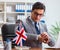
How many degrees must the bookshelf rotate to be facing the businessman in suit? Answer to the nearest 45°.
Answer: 0° — it already faces them

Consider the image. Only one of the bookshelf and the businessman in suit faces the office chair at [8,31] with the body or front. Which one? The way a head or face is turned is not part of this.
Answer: the bookshelf

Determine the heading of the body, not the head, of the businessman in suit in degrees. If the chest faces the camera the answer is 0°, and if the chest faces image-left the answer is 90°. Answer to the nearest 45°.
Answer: approximately 315°

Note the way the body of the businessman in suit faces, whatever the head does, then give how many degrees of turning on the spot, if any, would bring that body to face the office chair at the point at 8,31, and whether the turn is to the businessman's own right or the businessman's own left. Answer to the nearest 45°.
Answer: approximately 90° to the businessman's own right

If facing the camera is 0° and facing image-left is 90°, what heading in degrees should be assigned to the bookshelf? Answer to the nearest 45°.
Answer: approximately 0°

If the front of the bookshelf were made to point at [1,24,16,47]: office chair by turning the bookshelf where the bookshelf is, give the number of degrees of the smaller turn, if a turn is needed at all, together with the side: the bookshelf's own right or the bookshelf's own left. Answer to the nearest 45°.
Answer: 0° — it already faces it
